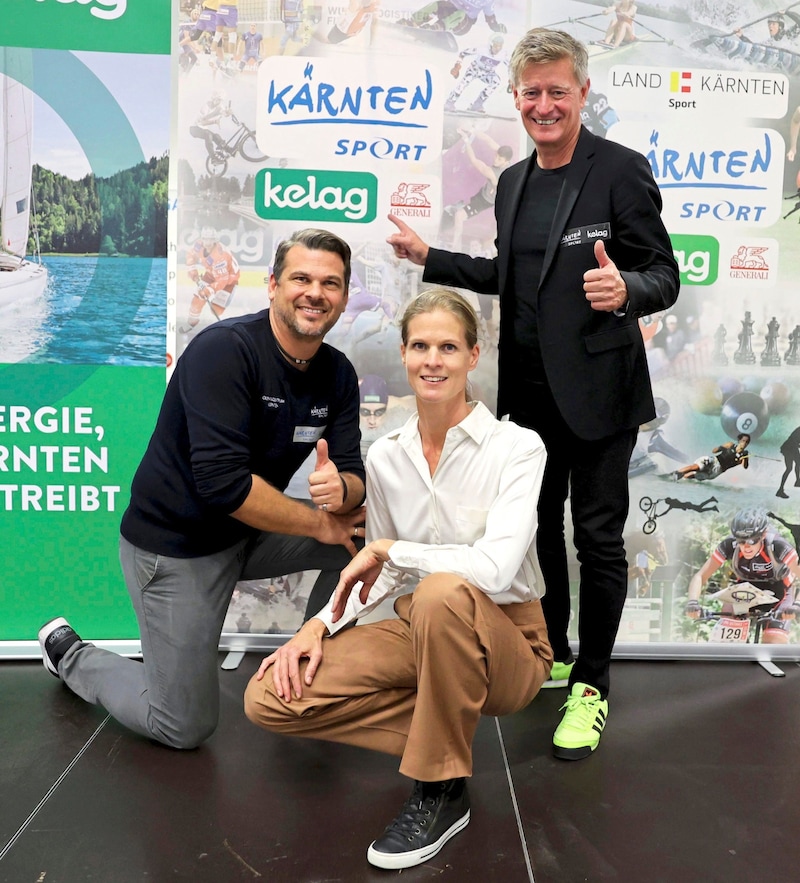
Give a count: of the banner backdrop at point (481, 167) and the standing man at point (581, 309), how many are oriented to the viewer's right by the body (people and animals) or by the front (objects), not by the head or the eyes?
0

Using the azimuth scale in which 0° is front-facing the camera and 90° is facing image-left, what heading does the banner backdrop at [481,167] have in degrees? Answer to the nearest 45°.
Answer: approximately 0°

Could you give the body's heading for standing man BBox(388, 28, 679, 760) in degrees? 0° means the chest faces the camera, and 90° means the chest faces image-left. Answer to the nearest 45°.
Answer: approximately 45°
